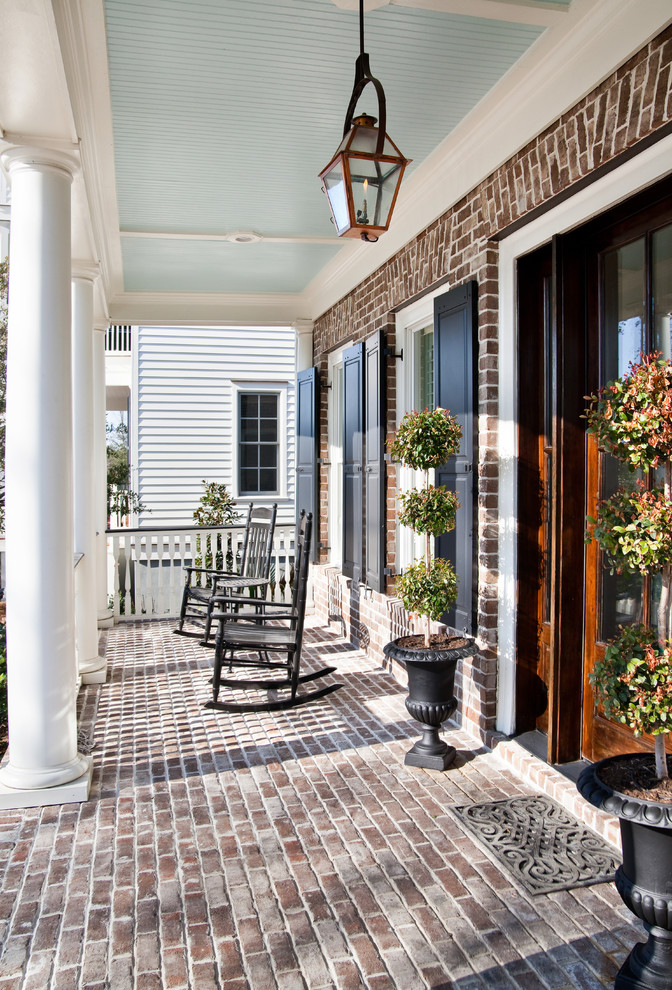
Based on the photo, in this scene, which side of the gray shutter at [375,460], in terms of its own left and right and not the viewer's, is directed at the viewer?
left

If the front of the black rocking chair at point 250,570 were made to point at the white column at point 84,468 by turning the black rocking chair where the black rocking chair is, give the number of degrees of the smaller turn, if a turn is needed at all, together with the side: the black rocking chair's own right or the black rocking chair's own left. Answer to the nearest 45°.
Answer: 0° — it already faces it

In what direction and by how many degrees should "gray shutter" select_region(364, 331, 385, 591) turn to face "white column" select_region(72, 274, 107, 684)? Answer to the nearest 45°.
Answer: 0° — it already faces it

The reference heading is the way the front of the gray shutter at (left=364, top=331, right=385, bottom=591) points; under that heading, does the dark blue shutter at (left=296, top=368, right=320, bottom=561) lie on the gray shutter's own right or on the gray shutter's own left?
on the gray shutter's own right

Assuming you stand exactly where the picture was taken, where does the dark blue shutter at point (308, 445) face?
facing the viewer and to the left of the viewer

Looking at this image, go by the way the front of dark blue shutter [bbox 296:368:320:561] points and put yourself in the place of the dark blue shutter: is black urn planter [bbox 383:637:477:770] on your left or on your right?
on your left

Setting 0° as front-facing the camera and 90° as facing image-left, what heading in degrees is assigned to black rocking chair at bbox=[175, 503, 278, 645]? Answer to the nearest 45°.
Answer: approximately 45°

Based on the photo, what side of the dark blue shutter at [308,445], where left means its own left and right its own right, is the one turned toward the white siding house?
right

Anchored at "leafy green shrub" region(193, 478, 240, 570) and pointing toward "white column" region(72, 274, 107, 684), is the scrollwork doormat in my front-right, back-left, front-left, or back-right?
front-left

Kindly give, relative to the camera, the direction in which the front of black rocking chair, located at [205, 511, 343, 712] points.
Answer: facing to the left of the viewer

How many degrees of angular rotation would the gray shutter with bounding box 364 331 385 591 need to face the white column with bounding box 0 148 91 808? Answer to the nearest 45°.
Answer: approximately 45° to its left

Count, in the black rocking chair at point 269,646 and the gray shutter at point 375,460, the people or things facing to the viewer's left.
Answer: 2

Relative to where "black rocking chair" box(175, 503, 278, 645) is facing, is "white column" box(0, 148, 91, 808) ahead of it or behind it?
ahead

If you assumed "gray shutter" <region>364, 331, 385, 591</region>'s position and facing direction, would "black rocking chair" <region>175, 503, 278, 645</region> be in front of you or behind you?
in front

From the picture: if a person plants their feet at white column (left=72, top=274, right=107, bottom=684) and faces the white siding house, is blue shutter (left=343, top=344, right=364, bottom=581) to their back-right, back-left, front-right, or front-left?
front-right

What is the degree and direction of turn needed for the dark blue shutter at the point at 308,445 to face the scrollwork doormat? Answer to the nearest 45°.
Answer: approximately 45° to its left

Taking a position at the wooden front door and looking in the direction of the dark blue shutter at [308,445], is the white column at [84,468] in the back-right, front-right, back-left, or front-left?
front-left
